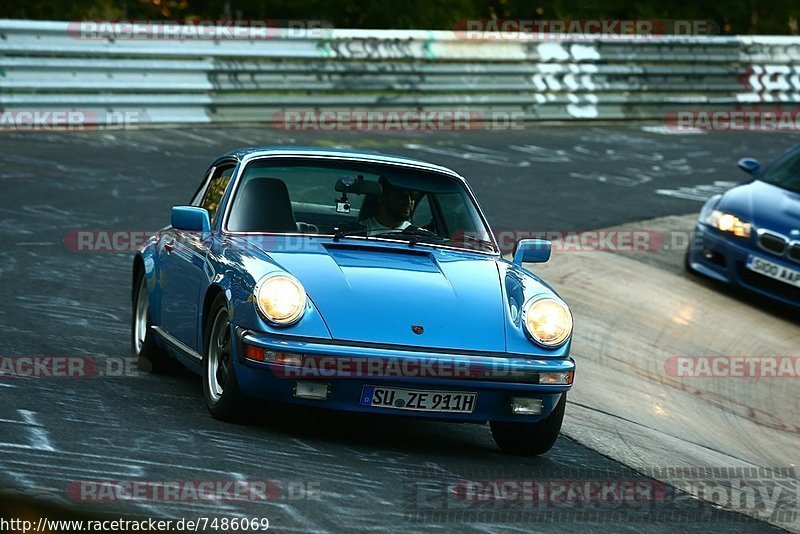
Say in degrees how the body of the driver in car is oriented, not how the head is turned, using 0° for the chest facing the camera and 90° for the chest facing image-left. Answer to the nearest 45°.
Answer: approximately 315°

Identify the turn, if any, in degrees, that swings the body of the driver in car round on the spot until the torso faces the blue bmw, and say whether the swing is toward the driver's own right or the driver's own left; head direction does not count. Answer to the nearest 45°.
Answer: approximately 90° to the driver's own left

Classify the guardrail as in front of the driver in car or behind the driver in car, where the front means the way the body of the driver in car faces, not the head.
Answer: behind

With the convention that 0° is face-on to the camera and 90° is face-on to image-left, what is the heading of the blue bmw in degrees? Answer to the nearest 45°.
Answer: approximately 45°
